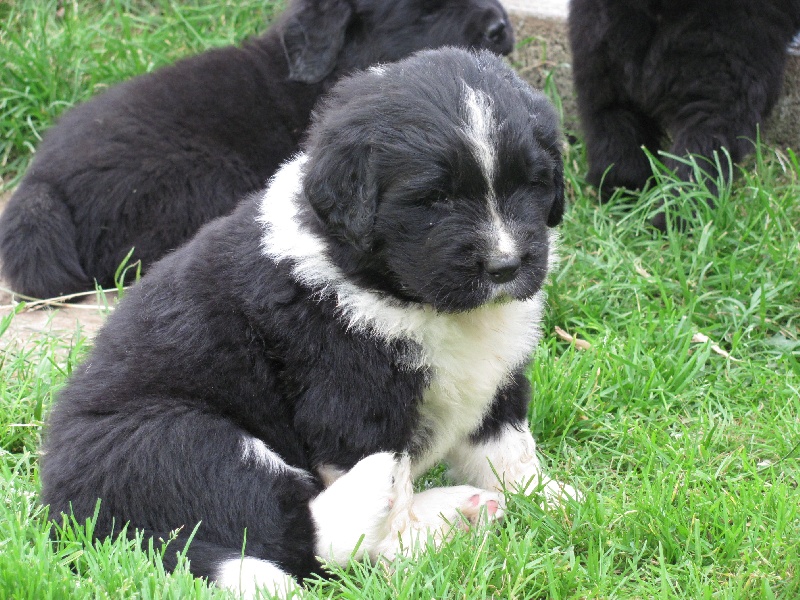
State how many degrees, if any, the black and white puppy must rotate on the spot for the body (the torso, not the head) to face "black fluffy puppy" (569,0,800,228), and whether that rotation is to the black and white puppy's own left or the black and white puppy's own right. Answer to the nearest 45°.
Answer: approximately 90° to the black and white puppy's own left

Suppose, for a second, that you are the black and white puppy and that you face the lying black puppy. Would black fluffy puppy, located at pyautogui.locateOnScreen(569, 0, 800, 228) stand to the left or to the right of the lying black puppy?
right

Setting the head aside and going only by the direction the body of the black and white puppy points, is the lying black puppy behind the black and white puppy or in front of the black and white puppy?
behind

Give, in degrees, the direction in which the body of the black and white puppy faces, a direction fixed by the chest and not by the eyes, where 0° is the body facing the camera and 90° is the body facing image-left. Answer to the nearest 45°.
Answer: approximately 315°
